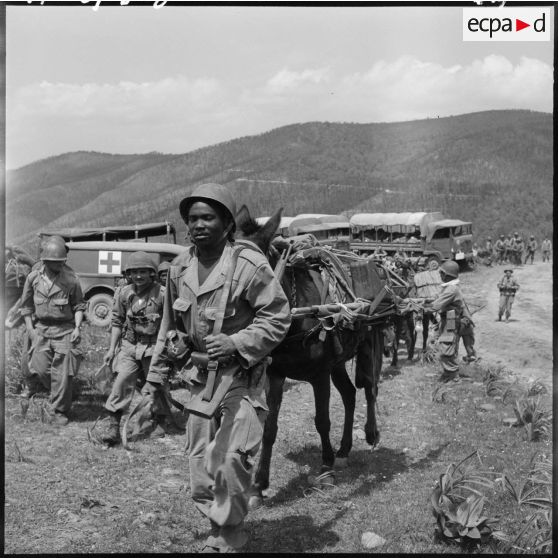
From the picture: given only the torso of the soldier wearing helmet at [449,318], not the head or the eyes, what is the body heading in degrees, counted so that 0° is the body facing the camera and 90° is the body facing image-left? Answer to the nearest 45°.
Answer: approximately 90°

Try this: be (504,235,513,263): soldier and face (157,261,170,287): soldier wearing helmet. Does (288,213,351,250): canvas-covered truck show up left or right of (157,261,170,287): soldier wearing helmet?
right

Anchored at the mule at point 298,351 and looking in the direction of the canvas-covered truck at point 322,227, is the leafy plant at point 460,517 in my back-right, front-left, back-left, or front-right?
back-right

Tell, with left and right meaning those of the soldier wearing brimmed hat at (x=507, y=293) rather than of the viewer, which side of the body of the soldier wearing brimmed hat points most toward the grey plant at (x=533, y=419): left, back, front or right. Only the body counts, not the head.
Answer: front

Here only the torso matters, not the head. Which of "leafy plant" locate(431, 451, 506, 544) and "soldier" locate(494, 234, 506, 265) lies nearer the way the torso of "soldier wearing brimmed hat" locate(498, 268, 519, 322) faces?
the leafy plant

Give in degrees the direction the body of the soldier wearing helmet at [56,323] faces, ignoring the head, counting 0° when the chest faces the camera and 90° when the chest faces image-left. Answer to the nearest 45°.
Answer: approximately 0°

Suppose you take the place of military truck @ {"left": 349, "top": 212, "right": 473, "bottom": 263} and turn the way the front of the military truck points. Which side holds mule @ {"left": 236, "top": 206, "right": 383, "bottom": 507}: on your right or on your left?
on your right

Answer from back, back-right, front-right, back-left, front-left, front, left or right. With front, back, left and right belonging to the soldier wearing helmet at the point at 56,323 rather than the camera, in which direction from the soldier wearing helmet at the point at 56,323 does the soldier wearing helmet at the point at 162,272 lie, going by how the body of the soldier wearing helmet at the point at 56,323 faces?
back-left

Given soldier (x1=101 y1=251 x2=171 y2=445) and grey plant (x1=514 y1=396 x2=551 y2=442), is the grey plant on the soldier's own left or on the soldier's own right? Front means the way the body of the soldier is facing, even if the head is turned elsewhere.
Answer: on the soldier's own left

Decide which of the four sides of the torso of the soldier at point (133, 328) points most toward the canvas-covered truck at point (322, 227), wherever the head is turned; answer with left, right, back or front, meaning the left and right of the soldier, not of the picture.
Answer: back

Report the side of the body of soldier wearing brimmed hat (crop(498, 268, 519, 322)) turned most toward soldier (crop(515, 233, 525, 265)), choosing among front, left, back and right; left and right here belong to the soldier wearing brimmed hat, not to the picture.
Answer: back
